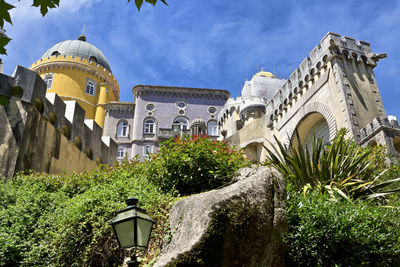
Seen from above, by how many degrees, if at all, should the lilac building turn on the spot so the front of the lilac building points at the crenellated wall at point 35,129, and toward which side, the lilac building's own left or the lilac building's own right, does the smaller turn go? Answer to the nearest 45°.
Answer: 0° — it already faces it

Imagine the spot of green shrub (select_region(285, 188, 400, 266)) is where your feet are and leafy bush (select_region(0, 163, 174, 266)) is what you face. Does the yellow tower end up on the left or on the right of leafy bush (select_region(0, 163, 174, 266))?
right

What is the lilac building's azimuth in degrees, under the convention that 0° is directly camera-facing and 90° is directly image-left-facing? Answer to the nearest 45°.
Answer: approximately 0°

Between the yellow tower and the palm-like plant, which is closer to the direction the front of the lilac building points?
the palm-like plant

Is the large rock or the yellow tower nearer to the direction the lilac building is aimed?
the large rock

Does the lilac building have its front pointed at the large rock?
yes

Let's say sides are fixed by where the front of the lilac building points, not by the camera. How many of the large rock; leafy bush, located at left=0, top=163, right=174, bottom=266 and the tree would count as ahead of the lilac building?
3

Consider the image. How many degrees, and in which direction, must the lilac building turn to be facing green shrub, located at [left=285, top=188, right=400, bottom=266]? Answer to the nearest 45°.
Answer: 0° — it already faces it

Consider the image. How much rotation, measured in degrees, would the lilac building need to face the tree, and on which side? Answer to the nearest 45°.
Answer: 0° — it already faces it

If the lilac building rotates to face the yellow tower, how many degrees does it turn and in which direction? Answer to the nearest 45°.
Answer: approximately 90° to its right

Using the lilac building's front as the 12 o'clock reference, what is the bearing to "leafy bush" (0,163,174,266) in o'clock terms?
The leafy bush is roughly at 12 o'clock from the lilac building.

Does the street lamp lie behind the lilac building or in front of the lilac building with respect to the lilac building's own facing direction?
in front
